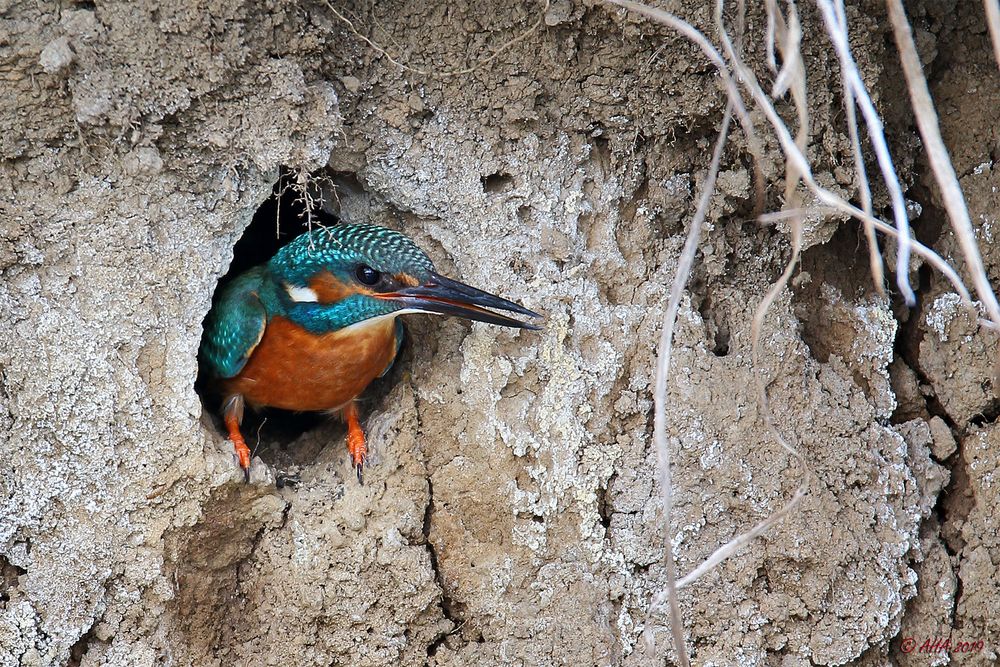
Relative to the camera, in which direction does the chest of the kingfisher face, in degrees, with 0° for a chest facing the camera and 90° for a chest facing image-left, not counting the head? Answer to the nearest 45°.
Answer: approximately 315°
